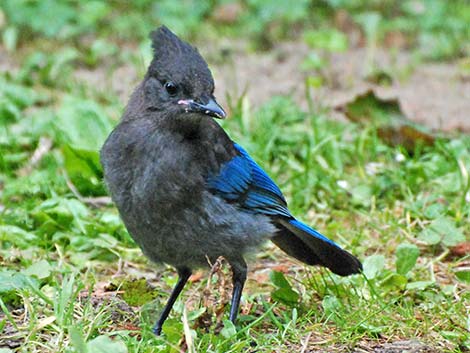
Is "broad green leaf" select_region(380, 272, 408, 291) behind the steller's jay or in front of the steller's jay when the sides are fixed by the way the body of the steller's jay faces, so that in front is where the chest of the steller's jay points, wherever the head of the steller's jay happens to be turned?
behind

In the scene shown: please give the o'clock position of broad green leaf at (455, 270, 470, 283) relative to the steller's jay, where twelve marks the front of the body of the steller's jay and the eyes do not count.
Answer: The broad green leaf is roughly at 7 o'clock from the steller's jay.

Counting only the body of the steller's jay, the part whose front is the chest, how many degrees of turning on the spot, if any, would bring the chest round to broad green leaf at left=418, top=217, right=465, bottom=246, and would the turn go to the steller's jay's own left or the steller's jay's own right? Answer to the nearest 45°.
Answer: approximately 180°

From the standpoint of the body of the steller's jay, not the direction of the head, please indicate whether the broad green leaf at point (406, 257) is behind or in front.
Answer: behind

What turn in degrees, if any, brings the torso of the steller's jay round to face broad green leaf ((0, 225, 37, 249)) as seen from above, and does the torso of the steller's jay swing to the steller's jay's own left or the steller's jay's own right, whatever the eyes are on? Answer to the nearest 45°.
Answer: approximately 90° to the steller's jay's own right

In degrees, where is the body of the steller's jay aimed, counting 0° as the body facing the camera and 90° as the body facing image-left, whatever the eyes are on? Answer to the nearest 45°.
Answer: approximately 45°
